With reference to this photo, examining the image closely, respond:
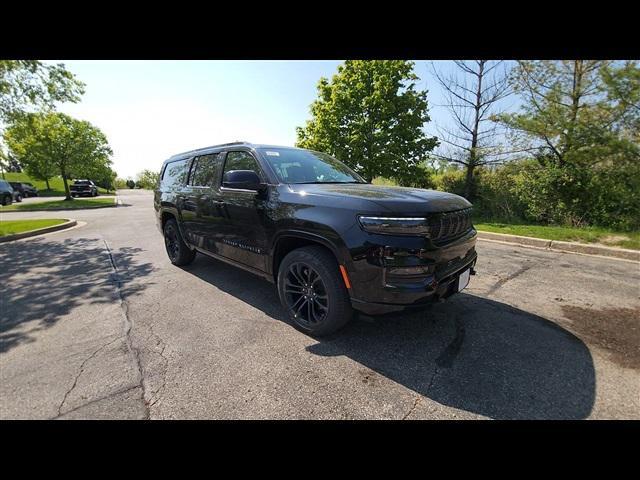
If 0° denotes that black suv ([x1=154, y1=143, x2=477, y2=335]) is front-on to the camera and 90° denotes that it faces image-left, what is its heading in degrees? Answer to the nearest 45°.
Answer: approximately 315°

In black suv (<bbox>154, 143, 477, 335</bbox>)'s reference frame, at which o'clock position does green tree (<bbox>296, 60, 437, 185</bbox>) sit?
The green tree is roughly at 8 o'clock from the black suv.

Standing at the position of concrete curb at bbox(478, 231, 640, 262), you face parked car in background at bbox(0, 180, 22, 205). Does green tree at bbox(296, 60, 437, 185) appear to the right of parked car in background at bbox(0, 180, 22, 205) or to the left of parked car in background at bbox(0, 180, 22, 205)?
right

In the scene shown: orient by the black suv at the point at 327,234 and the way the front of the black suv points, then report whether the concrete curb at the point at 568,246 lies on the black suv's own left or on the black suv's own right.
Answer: on the black suv's own left

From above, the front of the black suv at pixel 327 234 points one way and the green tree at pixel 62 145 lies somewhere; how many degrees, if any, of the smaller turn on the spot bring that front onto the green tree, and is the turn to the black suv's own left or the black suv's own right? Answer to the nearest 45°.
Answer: approximately 180°

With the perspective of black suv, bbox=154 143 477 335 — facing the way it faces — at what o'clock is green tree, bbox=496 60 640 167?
The green tree is roughly at 9 o'clock from the black suv.

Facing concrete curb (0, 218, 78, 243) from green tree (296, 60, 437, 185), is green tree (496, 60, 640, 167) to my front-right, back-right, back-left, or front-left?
back-left
